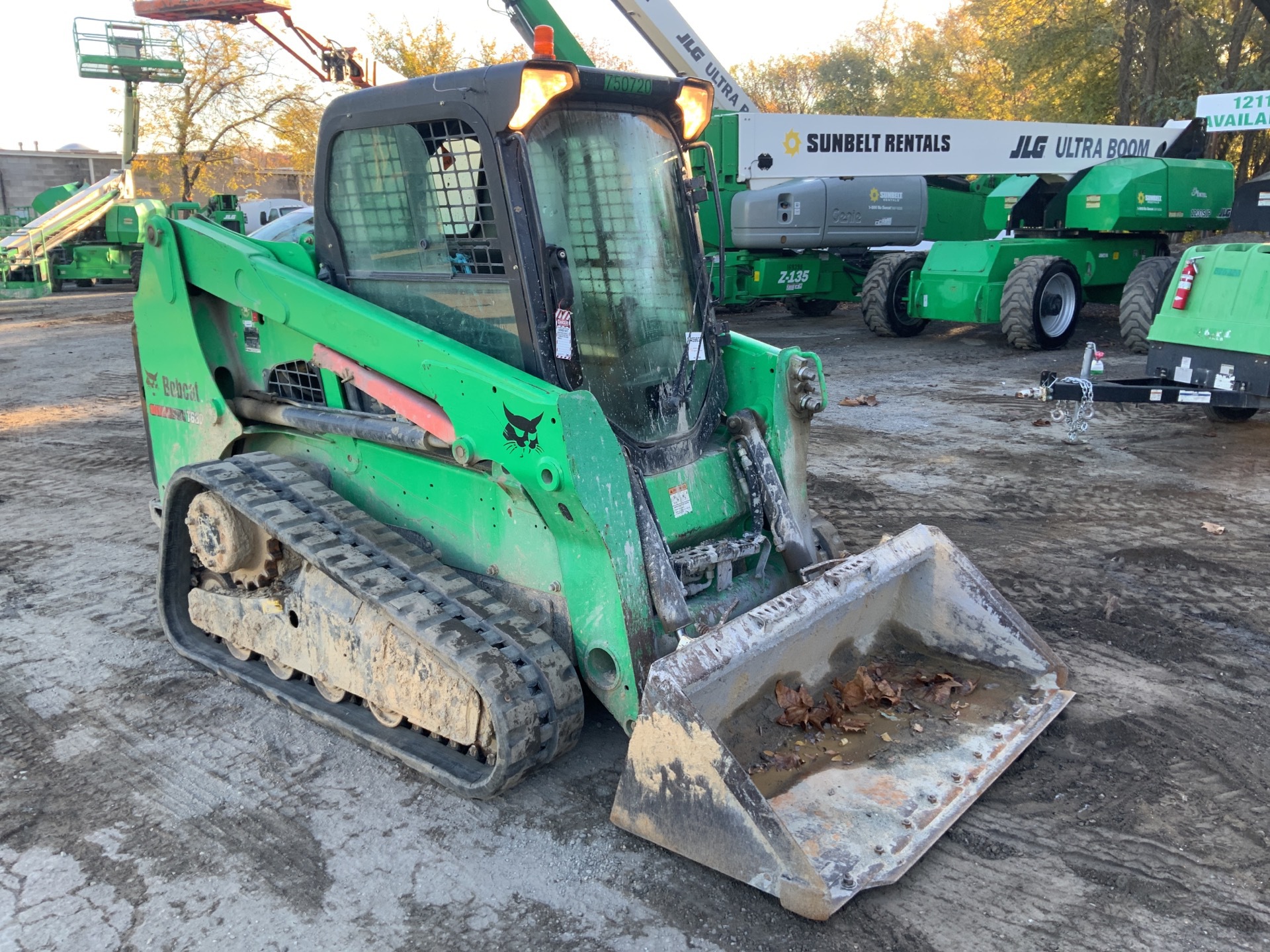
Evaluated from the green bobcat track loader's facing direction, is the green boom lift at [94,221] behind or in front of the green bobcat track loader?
behind

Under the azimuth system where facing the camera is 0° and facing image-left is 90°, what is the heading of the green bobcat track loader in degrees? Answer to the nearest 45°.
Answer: approximately 315°

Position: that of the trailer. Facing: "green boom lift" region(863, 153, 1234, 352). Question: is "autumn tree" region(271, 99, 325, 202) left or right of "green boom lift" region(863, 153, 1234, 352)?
left

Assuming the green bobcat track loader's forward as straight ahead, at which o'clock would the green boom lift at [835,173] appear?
The green boom lift is roughly at 8 o'clock from the green bobcat track loader.

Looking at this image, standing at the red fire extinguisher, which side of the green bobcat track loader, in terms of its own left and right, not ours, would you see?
left
